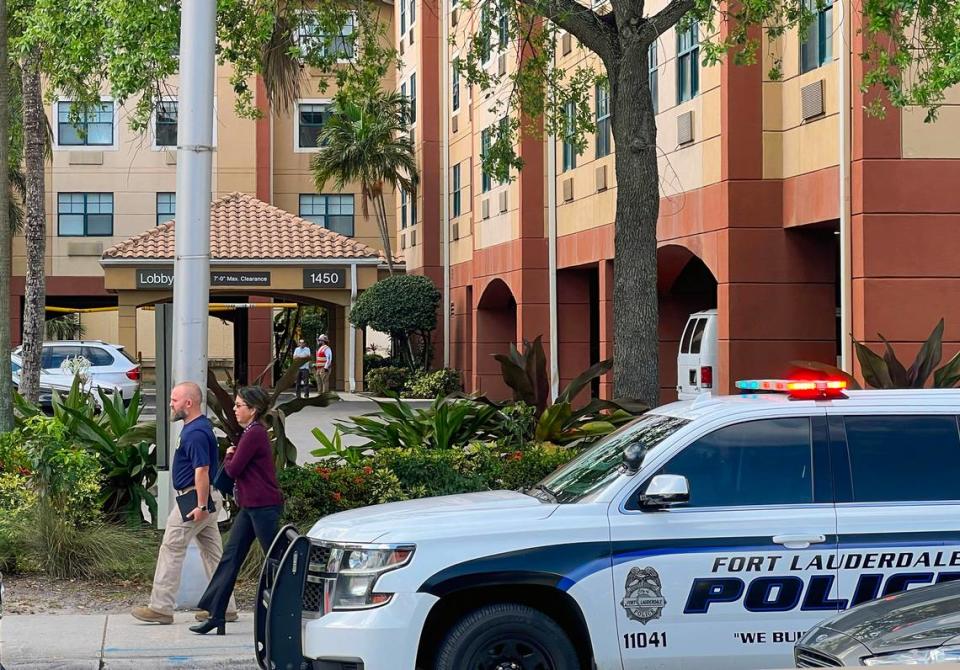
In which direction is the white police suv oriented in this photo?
to the viewer's left

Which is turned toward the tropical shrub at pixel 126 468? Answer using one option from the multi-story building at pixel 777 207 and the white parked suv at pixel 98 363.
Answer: the multi-story building

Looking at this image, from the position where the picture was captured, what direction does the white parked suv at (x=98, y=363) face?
facing to the left of the viewer

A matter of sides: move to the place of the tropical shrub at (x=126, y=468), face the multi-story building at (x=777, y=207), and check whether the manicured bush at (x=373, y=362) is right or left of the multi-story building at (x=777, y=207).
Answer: left

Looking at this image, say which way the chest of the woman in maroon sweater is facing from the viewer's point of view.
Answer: to the viewer's left

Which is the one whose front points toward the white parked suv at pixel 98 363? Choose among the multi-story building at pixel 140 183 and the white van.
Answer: the multi-story building

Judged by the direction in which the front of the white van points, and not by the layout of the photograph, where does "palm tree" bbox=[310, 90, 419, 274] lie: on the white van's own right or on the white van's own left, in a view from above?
on the white van's own left

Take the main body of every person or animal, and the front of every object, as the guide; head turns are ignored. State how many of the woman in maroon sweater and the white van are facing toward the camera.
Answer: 0

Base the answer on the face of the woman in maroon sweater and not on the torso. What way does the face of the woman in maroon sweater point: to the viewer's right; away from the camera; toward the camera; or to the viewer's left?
to the viewer's left
